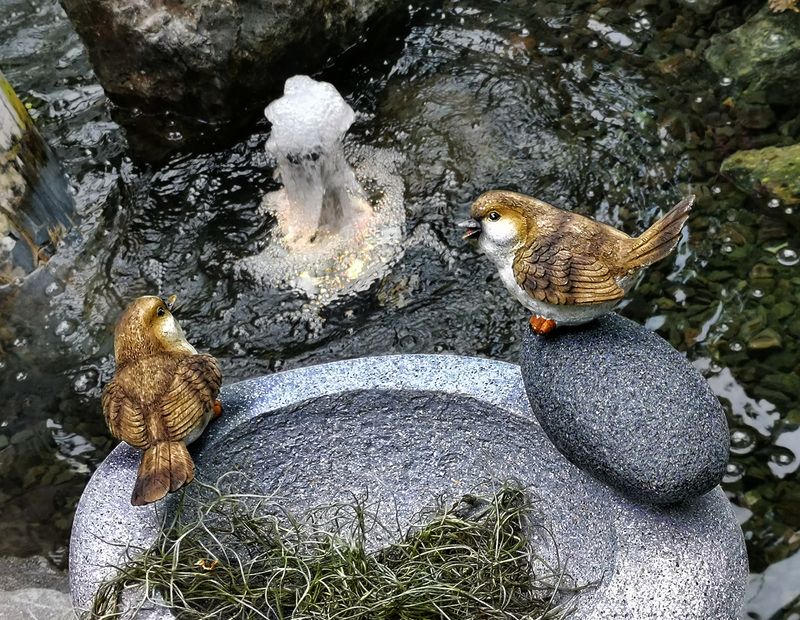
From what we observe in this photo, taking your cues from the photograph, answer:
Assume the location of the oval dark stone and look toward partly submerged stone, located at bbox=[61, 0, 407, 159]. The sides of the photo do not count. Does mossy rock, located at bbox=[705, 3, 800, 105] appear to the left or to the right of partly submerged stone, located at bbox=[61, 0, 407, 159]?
right

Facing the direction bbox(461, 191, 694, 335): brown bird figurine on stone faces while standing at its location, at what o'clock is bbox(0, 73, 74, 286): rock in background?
The rock in background is roughly at 1 o'clock from the brown bird figurine on stone.

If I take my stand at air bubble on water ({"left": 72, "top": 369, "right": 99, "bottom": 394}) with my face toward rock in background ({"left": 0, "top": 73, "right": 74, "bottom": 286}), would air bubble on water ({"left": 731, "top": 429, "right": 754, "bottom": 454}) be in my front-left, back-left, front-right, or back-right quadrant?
back-right

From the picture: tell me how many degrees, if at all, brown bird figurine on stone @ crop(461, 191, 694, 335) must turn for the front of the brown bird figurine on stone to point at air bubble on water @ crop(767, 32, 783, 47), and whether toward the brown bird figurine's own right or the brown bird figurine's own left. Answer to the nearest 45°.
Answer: approximately 135° to the brown bird figurine's own right

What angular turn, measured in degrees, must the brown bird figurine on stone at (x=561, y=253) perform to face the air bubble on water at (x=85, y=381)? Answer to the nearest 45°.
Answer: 0° — it already faces it

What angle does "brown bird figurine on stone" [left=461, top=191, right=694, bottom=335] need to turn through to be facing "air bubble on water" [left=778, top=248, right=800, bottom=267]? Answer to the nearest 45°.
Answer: approximately 135° to its right

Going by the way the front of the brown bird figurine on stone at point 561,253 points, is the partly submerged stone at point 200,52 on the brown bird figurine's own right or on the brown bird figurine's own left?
on the brown bird figurine's own right

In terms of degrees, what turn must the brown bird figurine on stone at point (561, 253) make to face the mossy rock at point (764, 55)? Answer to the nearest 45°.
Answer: approximately 135° to its right

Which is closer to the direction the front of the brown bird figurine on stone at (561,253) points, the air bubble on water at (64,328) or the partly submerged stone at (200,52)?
the air bubble on water

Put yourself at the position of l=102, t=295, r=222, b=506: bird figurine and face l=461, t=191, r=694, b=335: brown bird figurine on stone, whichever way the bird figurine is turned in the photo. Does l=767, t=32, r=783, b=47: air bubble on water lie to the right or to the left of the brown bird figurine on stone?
left

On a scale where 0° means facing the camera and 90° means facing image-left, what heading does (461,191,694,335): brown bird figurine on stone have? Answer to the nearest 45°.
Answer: approximately 90°

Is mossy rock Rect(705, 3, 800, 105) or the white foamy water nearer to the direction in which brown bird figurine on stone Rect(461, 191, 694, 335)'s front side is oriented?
the white foamy water
